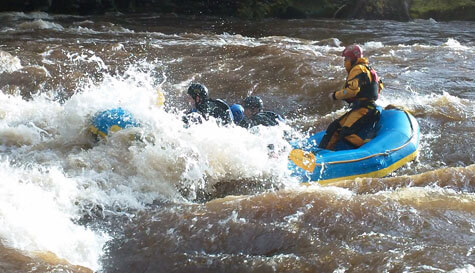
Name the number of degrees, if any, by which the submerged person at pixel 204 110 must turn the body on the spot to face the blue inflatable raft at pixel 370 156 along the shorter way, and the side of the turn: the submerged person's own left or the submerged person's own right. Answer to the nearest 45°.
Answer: approximately 135° to the submerged person's own left

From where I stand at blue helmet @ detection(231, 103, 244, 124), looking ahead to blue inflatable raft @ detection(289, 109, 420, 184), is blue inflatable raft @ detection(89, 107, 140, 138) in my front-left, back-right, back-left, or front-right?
back-right
